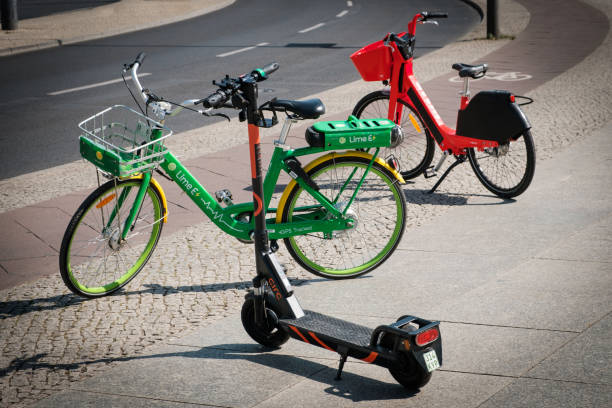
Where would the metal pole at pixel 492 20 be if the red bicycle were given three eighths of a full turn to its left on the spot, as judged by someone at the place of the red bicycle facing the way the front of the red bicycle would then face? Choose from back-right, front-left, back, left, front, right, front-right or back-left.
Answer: back

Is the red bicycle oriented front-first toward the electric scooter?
no

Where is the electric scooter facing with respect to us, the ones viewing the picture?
facing away from the viewer and to the left of the viewer

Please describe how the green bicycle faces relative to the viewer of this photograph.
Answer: facing to the left of the viewer

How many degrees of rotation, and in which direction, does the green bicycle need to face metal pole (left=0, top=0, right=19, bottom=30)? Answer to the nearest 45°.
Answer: approximately 90° to its right

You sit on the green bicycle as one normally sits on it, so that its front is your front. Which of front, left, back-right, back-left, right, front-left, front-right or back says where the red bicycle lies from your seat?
back-right

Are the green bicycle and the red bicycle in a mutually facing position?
no

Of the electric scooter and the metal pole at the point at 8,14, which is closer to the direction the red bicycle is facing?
the metal pole

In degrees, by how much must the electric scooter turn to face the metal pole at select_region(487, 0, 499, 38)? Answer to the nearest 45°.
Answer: approximately 45° to its right

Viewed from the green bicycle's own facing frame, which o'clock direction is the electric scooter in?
The electric scooter is roughly at 9 o'clock from the green bicycle.

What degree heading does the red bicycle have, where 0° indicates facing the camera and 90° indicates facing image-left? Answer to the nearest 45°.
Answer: approximately 135°

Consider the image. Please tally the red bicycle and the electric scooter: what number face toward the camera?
0

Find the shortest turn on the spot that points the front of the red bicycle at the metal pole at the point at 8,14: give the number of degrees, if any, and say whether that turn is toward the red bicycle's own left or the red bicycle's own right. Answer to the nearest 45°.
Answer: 0° — it already faces it

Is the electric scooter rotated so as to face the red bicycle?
no

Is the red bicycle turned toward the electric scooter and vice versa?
no
